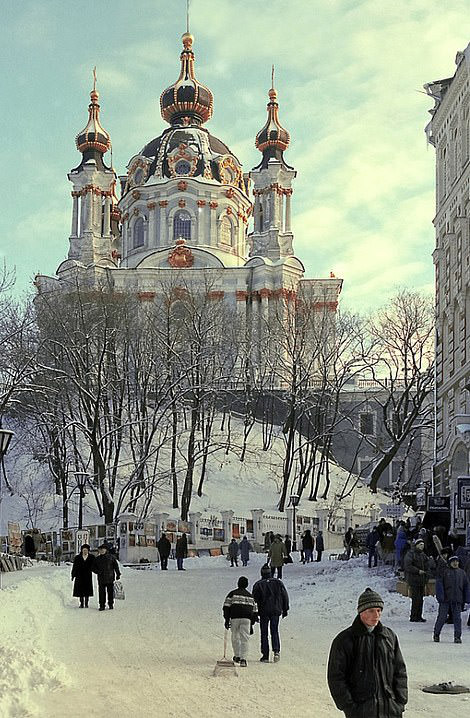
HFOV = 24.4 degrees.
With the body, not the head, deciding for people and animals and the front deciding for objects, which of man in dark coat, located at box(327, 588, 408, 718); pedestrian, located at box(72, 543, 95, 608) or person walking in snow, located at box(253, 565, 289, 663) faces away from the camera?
the person walking in snow

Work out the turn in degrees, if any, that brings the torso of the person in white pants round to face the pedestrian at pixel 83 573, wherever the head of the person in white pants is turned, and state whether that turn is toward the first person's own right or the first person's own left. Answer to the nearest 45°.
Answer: approximately 45° to the first person's own left

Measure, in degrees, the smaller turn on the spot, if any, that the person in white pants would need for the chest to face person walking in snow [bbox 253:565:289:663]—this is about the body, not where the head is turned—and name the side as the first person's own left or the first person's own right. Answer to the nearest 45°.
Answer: approximately 45° to the first person's own right

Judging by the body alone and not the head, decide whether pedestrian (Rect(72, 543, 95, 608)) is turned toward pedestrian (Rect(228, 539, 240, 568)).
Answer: no

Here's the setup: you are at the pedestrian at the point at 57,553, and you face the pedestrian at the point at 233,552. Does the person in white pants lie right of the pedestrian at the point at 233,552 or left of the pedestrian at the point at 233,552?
right

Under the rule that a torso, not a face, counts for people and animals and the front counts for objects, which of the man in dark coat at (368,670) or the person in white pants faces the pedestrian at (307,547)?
the person in white pants

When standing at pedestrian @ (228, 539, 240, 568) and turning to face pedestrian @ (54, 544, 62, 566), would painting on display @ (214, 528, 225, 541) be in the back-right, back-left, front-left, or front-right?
front-right

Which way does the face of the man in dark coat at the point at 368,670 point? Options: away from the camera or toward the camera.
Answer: toward the camera

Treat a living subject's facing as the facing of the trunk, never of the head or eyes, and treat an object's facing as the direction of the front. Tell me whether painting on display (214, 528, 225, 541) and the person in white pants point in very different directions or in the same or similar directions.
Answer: very different directions

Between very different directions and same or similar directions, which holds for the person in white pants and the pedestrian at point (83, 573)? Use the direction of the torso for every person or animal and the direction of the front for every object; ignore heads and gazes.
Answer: very different directions

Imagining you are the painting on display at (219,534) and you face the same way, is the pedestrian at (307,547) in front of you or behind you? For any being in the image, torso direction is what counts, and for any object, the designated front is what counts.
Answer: in front

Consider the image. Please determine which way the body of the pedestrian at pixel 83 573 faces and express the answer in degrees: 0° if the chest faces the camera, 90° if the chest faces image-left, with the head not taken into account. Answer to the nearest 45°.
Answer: approximately 0°

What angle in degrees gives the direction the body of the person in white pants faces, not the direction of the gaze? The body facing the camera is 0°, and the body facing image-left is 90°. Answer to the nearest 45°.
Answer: approximately 180°

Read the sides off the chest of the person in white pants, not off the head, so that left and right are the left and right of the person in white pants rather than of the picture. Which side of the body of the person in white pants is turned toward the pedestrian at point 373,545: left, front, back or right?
front

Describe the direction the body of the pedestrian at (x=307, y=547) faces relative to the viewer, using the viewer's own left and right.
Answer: facing away from the viewer

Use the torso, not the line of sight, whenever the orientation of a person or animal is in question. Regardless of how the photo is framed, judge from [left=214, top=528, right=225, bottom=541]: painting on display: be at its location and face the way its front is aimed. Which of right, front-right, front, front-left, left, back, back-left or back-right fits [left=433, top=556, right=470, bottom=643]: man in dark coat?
front

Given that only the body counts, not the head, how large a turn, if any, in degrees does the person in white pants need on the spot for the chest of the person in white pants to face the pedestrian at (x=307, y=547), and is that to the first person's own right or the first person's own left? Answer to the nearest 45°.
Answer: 0° — they already face them
